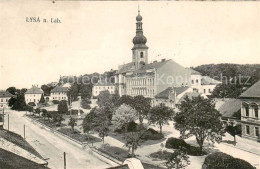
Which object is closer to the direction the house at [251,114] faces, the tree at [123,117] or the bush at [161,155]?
the bush

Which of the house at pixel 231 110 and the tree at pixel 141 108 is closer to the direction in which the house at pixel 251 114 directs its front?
the tree

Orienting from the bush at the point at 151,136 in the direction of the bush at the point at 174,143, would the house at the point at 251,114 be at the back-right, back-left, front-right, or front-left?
front-left

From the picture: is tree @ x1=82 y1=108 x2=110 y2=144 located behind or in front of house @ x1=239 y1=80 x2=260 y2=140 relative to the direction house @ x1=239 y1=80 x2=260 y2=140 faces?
in front

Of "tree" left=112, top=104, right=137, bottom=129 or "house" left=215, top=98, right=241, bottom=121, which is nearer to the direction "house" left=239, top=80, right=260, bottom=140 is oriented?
the tree

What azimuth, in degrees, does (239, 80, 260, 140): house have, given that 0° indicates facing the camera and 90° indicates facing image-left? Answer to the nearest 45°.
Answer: approximately 45°

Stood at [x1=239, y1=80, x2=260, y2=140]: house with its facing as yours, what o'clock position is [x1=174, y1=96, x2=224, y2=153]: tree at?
The tree is roughly at 12 o'clock from the house.

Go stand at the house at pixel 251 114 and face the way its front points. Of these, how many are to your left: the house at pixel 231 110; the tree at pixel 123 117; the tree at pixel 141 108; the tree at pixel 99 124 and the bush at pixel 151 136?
0

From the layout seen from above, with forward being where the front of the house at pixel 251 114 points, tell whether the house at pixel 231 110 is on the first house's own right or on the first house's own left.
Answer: on the first house's own right

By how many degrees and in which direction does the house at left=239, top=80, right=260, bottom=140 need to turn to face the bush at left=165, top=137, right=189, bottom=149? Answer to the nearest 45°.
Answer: approximately 45° to its right

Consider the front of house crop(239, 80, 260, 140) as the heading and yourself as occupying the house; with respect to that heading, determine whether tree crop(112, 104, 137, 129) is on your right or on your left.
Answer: on your right

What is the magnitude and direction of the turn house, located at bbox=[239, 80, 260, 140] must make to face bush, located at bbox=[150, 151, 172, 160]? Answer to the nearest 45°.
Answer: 0° — it already faces it

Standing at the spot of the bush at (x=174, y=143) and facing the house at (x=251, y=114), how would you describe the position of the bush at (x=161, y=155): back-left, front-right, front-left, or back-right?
back-right
